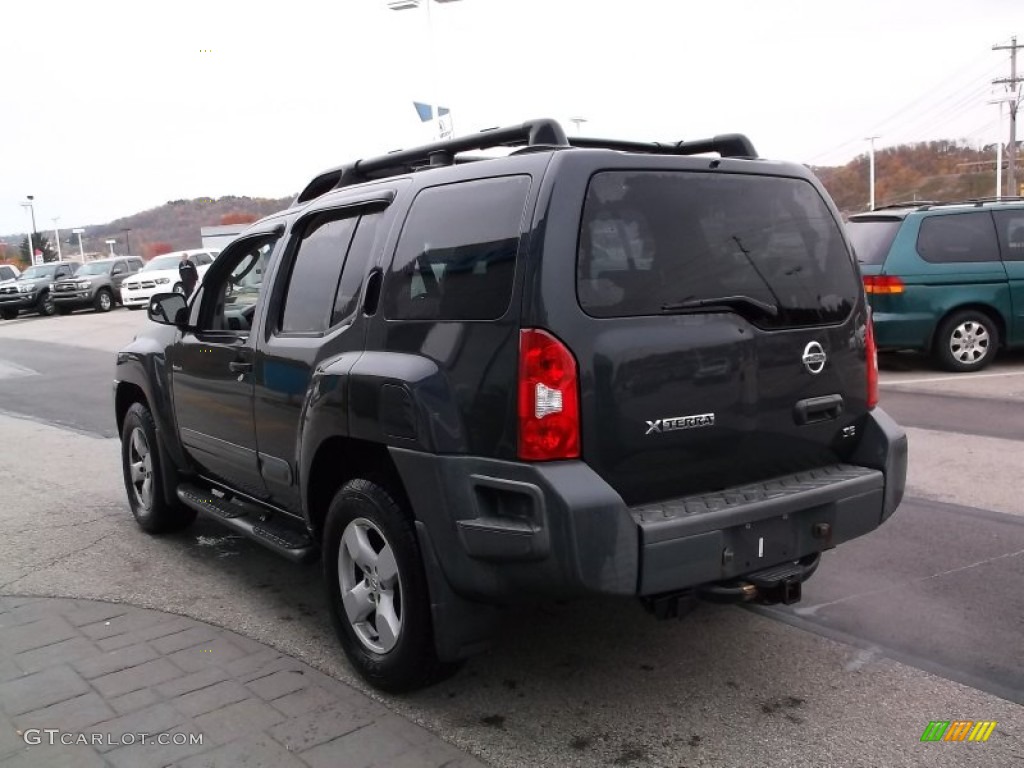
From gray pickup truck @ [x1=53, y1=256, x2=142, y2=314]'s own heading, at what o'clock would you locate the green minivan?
The green minivan is roughly at 10 o'clock from the gray pickup truck.

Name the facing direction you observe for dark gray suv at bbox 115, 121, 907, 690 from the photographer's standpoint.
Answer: facing away from the viewer and to the left of the viewer

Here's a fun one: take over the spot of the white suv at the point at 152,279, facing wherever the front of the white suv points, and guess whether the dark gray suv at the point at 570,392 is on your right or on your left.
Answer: on your left

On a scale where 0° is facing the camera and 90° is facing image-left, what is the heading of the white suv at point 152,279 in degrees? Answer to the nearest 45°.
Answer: approximately 45°

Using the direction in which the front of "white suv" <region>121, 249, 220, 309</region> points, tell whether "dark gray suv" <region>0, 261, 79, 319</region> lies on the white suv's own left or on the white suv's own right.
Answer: on the white suv's own right

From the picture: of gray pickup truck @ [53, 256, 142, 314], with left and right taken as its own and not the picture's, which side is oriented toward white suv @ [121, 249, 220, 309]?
left
